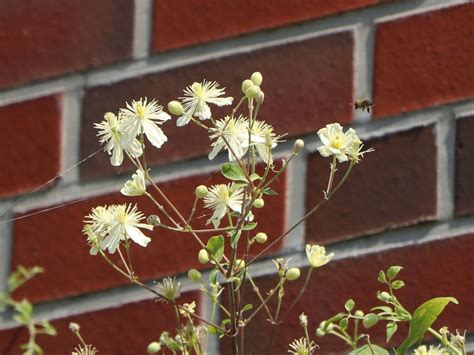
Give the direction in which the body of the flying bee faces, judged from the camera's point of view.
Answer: to the viewer's left
